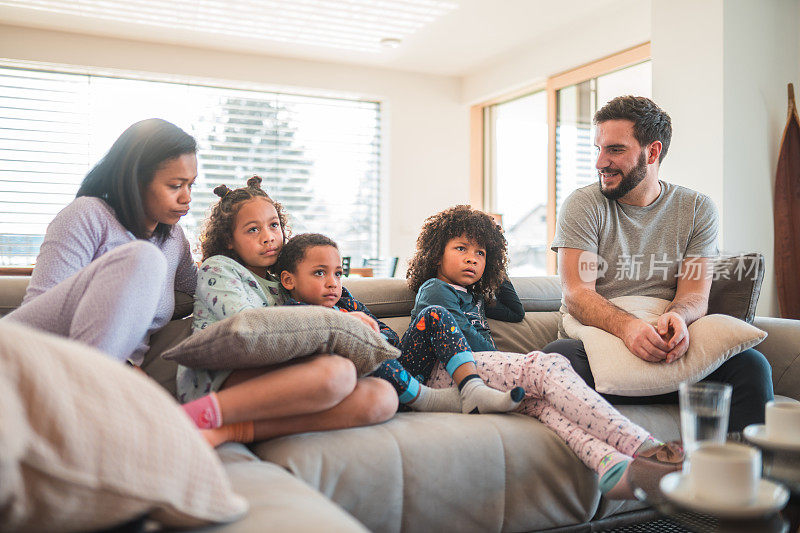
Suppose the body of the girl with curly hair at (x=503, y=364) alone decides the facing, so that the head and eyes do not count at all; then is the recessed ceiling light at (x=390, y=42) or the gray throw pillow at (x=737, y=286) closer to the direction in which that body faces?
the gray throw pillow

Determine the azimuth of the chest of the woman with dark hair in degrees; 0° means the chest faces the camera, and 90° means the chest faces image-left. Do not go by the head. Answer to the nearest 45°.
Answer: approximately 315°

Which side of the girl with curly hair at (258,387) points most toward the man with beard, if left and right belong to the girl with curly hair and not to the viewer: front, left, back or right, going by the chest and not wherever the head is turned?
left

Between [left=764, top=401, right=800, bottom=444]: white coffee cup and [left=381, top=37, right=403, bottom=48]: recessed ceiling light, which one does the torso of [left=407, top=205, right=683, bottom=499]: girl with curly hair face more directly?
the white coffee cup

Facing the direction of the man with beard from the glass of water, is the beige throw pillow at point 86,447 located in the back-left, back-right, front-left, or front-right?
back-left

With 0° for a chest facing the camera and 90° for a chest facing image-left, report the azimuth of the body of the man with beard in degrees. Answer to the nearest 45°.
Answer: approximately 0°

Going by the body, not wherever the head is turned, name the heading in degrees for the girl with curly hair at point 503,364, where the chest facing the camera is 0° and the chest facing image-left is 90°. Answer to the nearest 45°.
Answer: approximately 315°

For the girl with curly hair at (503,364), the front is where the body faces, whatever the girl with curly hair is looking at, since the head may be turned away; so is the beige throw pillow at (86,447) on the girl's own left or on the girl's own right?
on the girl's own right

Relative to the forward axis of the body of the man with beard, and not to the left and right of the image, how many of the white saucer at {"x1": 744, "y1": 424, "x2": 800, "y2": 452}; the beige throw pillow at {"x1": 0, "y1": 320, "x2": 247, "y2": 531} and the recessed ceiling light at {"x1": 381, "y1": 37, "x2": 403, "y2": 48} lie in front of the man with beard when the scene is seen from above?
2

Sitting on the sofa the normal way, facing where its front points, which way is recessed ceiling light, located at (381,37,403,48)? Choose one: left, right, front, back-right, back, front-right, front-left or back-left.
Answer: back

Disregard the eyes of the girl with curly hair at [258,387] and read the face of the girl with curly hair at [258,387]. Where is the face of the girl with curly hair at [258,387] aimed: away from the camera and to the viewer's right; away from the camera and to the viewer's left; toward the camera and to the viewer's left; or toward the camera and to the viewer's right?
toward the camera and to the viewer's right
